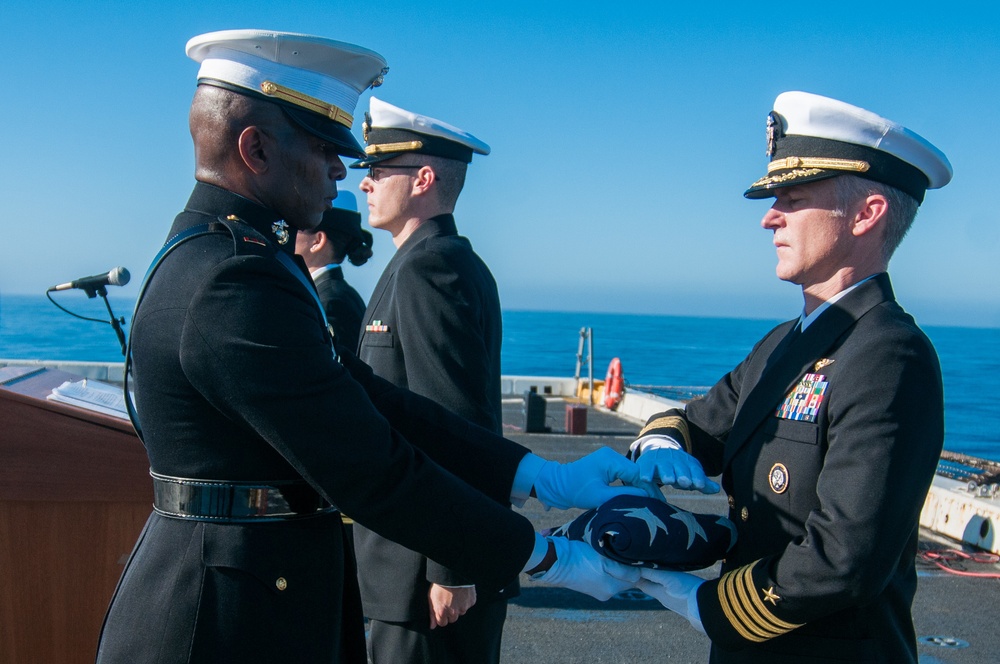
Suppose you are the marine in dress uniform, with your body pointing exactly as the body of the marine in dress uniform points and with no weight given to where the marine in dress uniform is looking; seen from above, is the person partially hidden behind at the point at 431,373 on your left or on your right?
on your left

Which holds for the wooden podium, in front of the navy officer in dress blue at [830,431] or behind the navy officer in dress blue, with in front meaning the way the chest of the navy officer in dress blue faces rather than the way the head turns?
in front

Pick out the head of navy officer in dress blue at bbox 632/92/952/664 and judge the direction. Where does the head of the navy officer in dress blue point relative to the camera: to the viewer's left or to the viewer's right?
to the viewer's left

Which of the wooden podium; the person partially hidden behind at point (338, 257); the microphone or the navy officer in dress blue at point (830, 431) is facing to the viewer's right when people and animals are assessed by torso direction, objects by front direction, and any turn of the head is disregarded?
the microphone

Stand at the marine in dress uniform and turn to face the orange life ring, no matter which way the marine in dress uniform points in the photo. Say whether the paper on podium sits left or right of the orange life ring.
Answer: left

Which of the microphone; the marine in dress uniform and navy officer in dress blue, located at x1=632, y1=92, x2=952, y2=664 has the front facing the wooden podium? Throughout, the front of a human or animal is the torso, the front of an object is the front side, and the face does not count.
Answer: the navy officer in dress blue

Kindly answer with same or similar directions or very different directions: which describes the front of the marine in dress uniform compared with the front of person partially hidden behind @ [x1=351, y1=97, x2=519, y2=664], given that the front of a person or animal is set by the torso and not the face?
very different directions

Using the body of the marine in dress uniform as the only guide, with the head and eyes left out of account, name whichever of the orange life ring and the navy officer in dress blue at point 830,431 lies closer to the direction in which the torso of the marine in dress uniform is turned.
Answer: the navy officer in dress blue

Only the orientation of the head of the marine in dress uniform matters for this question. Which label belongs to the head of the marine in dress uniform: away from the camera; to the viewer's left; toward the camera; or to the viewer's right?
to the viewer's right

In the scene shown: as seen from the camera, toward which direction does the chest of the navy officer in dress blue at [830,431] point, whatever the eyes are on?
to the viewer's left

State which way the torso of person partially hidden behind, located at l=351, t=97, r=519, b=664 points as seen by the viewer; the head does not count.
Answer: to the viewer's left

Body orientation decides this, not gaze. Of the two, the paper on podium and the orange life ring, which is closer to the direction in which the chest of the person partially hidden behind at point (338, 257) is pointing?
the paper on podium

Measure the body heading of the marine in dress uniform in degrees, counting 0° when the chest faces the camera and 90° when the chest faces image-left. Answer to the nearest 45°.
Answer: approximately 270°

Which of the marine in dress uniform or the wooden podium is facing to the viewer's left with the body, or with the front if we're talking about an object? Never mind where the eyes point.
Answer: the wooden podium

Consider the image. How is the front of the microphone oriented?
to the viewer's right

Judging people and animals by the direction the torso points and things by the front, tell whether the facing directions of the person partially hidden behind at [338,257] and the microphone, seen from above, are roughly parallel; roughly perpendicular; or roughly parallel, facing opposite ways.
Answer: roughly parallel, facing opposite ways
